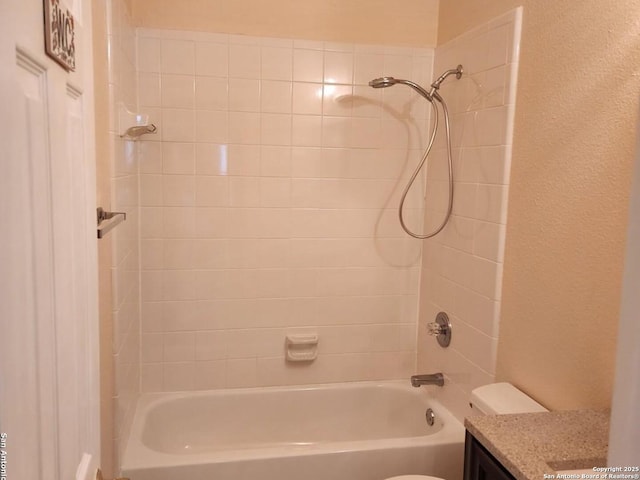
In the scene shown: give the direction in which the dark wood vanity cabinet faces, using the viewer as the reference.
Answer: facing to the left of the viewer

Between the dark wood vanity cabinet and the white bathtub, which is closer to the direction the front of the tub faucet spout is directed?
the white bathtub

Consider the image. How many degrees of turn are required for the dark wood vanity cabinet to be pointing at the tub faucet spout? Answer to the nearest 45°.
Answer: approximately 90° to its right

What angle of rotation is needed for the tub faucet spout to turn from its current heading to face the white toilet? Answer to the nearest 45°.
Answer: approximately 90° to its left

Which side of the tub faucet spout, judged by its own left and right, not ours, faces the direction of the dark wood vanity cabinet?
left

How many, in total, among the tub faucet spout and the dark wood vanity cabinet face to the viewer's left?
2

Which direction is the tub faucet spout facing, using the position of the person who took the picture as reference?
facing to the left of the viewer
